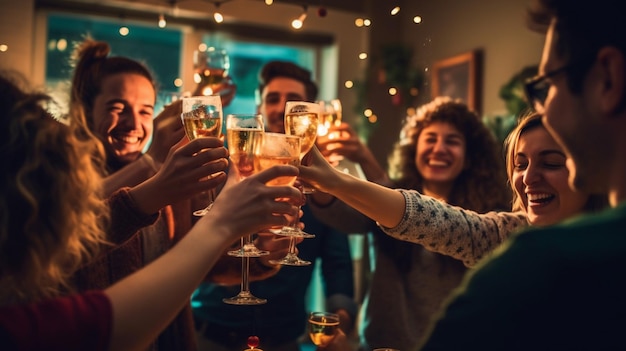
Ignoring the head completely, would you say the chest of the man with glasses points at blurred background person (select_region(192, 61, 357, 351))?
yes

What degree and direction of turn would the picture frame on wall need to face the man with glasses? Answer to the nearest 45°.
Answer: approximately 45° to its left

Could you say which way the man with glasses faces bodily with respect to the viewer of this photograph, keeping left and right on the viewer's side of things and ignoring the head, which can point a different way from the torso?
facing away from the viewer and to the left of the viewer

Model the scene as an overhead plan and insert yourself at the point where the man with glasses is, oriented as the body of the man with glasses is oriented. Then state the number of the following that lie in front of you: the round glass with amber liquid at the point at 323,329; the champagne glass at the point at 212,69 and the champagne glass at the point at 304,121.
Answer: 3

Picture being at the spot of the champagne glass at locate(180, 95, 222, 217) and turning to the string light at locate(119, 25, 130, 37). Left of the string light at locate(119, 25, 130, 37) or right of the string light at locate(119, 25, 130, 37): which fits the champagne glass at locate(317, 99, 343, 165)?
right

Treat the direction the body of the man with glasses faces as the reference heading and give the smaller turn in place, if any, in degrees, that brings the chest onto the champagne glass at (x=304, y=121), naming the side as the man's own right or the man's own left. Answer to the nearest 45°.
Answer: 0° — they already face it

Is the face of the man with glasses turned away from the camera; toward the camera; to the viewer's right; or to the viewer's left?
to the viewer's left

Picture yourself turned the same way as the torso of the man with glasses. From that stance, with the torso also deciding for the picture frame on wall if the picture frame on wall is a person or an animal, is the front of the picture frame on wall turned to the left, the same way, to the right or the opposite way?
to the left
